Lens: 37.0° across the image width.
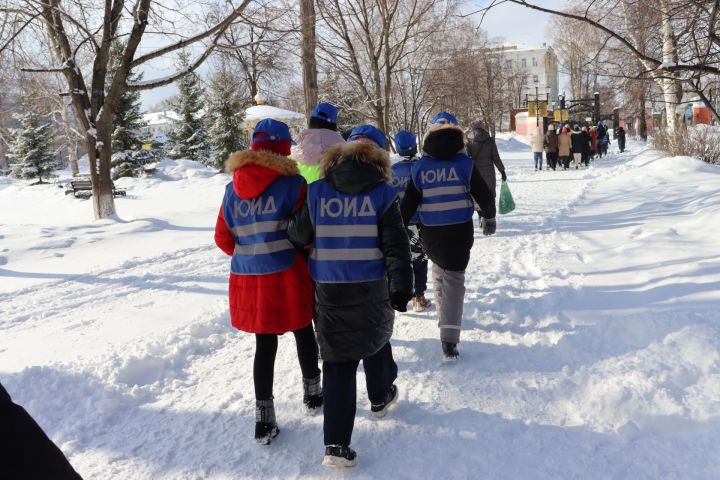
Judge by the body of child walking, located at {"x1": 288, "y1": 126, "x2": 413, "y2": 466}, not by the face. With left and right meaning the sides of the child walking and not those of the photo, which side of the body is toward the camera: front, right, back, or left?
back

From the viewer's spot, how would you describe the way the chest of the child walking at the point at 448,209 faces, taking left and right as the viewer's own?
facing away from the viewer

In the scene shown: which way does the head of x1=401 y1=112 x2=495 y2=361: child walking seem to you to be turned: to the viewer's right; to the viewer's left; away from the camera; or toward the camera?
away from the camera

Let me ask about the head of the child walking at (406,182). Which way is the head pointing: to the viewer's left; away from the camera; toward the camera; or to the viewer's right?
away from the camera
